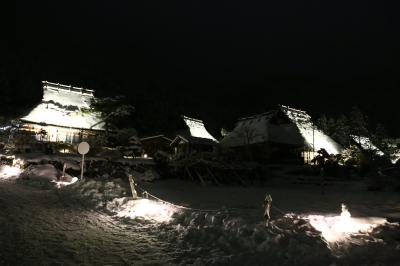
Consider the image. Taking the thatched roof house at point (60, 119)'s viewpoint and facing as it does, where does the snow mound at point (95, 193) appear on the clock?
The snow mound is roughly at 12 o'clock from the thatched roof house.

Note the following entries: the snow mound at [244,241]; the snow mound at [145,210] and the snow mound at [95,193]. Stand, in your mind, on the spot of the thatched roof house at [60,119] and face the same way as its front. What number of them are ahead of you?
3

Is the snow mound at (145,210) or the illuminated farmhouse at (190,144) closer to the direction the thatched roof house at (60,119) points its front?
the snow mound

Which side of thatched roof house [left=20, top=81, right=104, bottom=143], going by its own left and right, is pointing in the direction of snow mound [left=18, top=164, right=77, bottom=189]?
front

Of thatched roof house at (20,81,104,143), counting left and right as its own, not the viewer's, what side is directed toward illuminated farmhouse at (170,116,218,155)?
left

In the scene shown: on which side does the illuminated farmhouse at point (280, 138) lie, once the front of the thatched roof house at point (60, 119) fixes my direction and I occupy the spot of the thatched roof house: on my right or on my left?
on my left

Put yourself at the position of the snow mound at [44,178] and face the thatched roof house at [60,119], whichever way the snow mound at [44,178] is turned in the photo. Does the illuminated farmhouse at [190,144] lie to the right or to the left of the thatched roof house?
right

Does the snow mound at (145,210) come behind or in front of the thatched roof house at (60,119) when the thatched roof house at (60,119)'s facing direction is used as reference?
in front

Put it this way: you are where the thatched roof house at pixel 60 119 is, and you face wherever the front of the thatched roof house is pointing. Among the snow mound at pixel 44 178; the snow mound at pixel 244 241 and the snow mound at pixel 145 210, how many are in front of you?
3

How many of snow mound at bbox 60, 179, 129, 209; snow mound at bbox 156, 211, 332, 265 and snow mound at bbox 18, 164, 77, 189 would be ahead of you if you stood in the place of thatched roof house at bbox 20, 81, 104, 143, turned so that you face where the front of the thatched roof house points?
3

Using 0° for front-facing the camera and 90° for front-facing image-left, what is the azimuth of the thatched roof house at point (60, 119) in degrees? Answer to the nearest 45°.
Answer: approximately 0°

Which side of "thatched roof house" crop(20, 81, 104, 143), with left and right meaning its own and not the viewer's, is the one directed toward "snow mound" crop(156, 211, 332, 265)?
front
